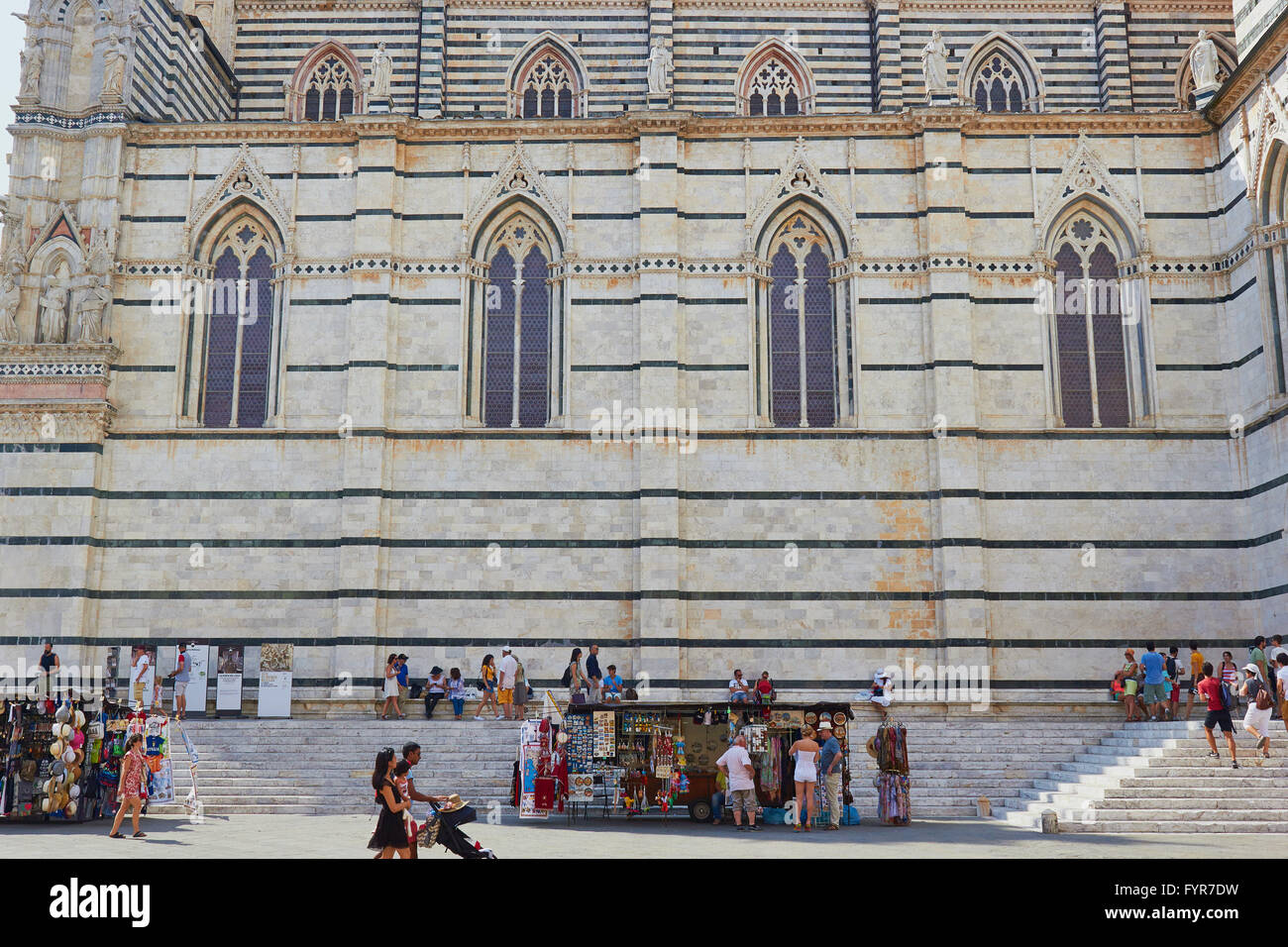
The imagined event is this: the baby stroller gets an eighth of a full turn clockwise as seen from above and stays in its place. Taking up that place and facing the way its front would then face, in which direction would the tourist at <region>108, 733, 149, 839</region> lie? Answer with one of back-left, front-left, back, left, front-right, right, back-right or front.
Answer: back

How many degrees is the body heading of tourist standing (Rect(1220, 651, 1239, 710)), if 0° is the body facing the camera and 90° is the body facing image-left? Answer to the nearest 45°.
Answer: approximately 0°

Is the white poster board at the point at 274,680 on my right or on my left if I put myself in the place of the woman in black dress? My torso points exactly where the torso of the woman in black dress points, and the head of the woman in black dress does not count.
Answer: on my left

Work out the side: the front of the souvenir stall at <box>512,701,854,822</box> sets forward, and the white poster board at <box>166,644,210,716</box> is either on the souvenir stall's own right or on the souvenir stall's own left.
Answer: on the souvenir stall's own right

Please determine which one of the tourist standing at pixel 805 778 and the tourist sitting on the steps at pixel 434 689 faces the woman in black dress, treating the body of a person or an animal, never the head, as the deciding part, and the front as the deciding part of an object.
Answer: the tourist sitting on the steps at pixel 434 689

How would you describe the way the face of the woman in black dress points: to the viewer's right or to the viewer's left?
to the viewer's right

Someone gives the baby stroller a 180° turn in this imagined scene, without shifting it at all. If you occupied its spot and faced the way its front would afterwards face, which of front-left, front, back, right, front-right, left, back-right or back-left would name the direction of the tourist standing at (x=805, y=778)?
back-right

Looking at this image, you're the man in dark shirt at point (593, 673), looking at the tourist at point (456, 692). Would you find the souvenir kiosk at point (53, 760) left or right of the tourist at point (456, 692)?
left

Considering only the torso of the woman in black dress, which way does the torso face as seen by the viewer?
to the viewer's right

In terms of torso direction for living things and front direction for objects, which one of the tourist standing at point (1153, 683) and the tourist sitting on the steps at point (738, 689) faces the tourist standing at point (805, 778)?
the tourist sitting on the steps at point (738, 689)

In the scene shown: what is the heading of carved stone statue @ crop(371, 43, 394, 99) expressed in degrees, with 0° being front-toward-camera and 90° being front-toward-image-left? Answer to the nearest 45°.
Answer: approximately 0°
